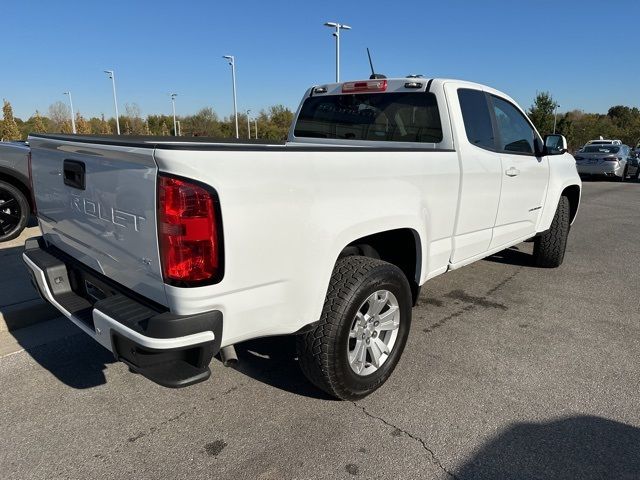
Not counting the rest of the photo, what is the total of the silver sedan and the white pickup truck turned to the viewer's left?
0

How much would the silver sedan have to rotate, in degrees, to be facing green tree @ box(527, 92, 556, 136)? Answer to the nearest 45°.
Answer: approximately 45° to its left

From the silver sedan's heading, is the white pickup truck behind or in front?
behind

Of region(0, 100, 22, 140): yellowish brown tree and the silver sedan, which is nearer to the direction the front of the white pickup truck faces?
the silver sedan

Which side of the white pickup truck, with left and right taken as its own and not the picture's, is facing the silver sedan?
front

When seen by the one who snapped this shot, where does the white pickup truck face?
facing away from the viewer and to the right of the viewer

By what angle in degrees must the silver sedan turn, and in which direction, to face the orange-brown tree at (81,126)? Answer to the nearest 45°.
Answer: approximately 135° to its left

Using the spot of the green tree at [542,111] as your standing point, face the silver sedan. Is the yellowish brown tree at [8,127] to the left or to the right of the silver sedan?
right

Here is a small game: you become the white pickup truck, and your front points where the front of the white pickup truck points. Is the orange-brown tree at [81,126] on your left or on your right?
on your left

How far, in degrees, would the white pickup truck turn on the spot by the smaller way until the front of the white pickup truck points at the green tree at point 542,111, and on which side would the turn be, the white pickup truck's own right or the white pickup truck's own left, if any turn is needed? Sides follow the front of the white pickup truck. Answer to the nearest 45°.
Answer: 0° — it already faces it

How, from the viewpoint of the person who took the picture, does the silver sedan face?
facing away from the viewer and to the right of the viewer
